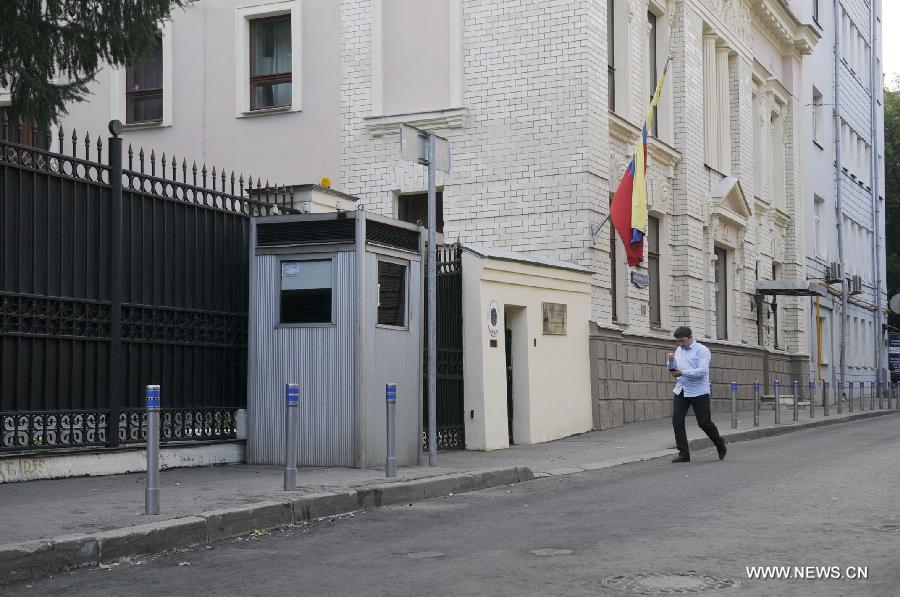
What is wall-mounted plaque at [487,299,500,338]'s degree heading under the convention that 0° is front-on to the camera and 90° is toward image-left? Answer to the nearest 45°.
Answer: approximately 315°

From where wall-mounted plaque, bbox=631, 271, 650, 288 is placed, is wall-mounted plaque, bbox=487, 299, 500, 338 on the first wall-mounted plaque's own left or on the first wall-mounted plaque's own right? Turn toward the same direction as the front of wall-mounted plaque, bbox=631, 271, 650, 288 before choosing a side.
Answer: on the first wall-mounted plaque's own right

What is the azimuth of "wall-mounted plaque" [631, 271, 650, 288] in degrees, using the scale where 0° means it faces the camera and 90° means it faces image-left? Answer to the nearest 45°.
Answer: approximately 315°

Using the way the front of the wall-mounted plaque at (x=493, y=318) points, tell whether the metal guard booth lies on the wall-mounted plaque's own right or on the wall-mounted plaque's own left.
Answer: on the wall-mounted plaque's own right

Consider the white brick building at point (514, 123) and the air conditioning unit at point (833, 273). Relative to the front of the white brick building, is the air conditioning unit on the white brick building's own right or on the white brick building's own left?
on the white brick building's own left

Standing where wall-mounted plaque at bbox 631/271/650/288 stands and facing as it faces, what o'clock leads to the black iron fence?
The black iron fence is roughly at 2 o'clock from the wall-mounted plaque.

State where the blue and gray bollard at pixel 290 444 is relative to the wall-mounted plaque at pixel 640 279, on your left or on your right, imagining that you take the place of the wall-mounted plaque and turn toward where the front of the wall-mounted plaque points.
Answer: on your right
